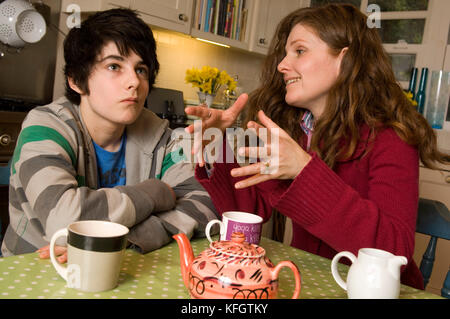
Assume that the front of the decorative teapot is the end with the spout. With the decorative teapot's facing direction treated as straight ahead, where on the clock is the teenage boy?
The teenage boy is roughly at 2 o'clock from the decorative teapot.

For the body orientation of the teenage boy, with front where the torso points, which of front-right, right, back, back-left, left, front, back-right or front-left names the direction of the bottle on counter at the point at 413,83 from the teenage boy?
left

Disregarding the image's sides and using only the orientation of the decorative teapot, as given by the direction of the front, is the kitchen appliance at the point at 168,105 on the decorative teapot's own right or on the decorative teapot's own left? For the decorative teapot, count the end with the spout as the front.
on the decorative teapot's own right

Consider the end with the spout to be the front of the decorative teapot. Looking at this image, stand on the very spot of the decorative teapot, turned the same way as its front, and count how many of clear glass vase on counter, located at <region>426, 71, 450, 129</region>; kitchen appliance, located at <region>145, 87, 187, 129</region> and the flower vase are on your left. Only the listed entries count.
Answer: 0

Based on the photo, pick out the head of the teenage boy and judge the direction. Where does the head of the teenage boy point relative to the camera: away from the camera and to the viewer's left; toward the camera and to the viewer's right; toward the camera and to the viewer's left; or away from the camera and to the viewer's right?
toward the camera and to the viewer's right

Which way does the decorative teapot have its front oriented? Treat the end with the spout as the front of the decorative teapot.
to the viewer's left

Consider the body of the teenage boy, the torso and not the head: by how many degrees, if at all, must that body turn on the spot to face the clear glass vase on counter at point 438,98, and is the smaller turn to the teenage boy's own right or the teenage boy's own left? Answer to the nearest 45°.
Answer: approximately 90° to the teenage boy's own left

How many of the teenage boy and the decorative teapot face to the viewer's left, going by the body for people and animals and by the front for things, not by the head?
1

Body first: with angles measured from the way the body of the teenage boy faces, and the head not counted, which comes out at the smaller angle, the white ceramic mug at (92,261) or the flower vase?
the white ceramic mug

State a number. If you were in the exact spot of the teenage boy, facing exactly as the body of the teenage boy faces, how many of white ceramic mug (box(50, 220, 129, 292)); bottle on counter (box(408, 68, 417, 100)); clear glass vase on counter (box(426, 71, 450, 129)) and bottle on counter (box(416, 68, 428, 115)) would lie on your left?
3

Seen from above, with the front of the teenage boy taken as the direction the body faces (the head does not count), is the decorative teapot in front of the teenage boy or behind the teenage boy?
in front
